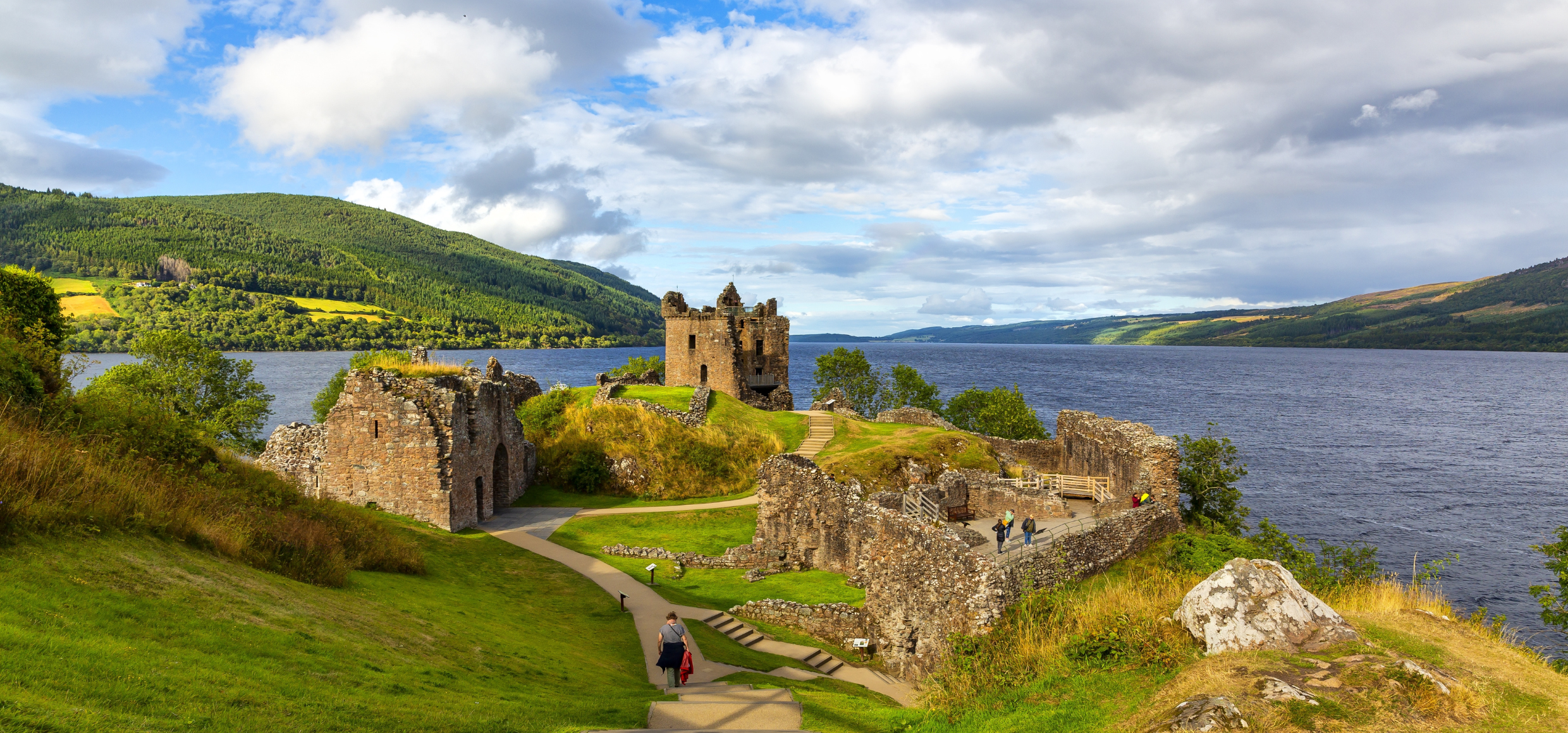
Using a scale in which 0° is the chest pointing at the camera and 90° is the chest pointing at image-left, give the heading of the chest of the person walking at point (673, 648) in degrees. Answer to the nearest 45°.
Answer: approximately 180°

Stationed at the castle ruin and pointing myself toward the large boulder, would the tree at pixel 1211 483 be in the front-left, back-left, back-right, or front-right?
front-left

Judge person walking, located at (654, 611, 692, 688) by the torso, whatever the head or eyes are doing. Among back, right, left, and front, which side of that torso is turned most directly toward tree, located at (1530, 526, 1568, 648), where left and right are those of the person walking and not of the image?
right

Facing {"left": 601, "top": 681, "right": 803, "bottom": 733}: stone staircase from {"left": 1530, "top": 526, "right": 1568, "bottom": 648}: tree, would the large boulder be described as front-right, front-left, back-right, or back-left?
front-left

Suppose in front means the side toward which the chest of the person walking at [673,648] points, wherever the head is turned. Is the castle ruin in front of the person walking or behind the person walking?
in front
